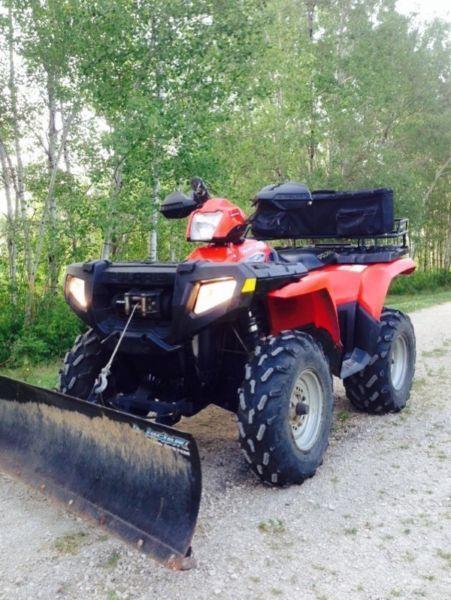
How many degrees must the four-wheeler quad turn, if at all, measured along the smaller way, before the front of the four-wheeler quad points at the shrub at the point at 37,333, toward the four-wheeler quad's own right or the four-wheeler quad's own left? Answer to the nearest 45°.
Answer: approximately 90° to the four-wheeler quad's own right

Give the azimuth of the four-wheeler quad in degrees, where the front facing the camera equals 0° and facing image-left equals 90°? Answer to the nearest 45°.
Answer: approximately 45°
